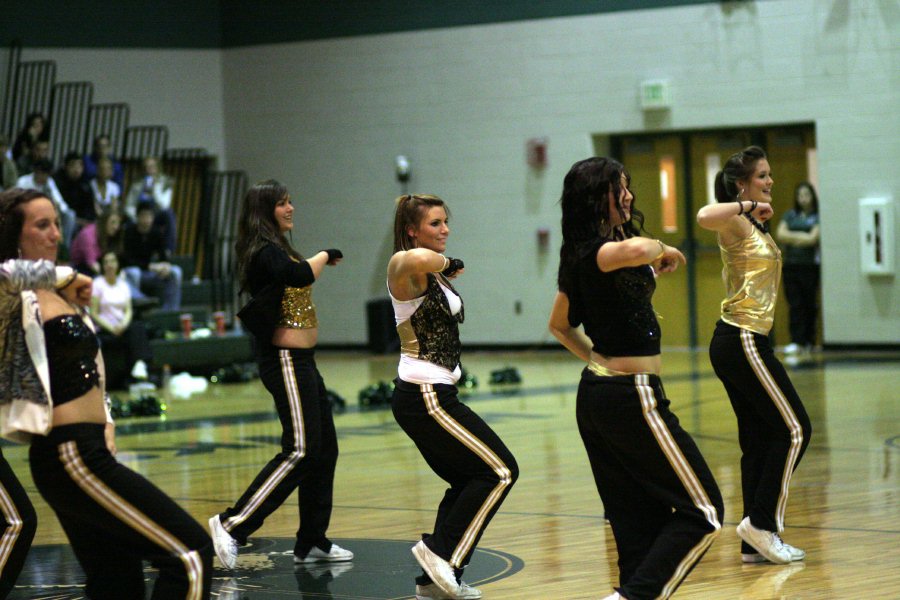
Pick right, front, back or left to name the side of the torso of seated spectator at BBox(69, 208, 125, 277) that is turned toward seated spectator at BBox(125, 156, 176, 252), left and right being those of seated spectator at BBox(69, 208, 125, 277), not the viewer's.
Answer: left

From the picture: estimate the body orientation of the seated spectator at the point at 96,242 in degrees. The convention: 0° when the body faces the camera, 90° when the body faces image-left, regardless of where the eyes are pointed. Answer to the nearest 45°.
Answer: approximately 315°

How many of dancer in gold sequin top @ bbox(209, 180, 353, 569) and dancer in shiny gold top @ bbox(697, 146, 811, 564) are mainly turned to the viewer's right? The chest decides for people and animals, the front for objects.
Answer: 2

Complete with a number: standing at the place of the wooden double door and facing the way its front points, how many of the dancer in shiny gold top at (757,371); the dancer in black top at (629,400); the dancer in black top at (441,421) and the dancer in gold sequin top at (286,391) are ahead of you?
4

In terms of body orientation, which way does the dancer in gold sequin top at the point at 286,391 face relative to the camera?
to the viewer's right

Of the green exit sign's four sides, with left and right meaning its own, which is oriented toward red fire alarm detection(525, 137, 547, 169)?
right

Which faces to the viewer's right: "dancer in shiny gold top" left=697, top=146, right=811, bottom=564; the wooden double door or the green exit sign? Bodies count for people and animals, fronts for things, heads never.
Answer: the dancer in shiny gold top

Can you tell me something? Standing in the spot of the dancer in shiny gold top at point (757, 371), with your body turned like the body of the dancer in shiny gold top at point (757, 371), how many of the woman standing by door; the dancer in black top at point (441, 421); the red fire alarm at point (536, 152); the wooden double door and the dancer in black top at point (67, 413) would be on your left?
3

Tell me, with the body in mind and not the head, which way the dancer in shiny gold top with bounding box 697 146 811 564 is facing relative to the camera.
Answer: to the viewer's right

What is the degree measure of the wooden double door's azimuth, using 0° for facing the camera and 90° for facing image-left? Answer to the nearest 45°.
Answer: approximately 0°

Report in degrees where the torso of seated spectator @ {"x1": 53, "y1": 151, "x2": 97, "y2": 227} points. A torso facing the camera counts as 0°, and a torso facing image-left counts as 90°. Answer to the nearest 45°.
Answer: approximately 315°
